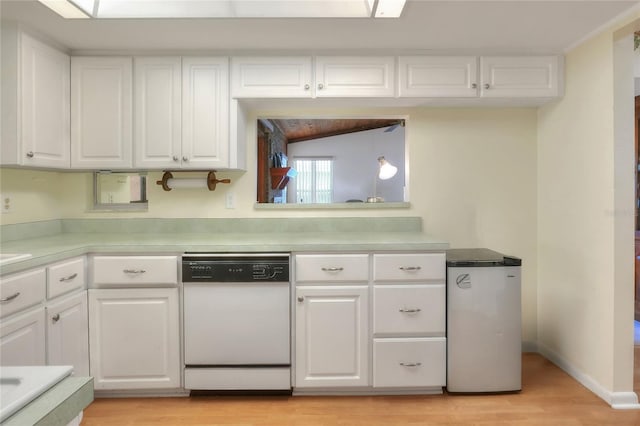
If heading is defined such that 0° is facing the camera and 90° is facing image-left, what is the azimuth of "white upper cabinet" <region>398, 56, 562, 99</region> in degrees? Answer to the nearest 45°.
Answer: approximately 0°

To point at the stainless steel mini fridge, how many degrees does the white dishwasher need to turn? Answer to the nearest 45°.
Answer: approximately 90° to its left

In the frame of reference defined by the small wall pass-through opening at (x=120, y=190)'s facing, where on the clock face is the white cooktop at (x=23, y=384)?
The white cooktop is roughly at 12 o'clock from the small wall pass-through opening.

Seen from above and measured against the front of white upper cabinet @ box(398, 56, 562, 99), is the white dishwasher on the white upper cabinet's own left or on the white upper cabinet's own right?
on the white upper cabinet's own right

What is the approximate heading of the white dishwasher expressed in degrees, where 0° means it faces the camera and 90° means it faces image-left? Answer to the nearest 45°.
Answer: approximately 0°

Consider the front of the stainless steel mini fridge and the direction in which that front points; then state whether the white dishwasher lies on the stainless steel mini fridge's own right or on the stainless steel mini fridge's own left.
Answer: on the stainless steel mini fridge's own right

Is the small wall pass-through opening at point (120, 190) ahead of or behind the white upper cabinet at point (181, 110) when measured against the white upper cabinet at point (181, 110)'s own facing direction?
behind
